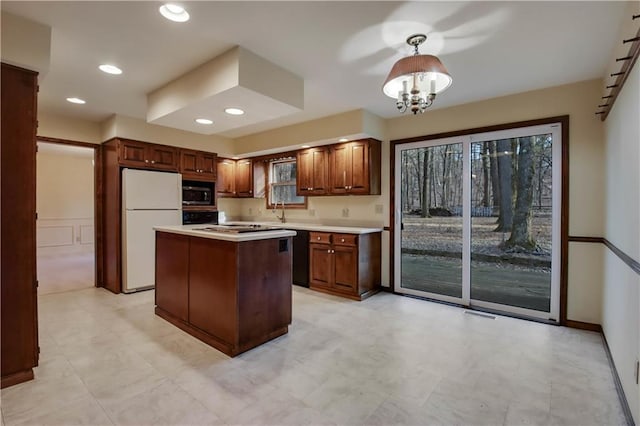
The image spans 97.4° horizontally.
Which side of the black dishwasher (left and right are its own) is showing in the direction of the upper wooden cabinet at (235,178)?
right

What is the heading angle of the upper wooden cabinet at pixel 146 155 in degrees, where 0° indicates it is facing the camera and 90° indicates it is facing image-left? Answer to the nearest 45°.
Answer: approximately 315°

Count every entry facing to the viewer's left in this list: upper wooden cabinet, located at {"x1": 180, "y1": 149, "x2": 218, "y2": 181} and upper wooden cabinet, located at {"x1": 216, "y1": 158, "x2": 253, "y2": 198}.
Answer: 0

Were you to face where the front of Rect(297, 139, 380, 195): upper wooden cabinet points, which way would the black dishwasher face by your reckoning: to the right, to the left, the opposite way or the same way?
the same way

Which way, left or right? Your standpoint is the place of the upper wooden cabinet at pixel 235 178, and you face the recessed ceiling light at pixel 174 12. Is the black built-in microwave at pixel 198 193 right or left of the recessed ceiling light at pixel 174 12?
right

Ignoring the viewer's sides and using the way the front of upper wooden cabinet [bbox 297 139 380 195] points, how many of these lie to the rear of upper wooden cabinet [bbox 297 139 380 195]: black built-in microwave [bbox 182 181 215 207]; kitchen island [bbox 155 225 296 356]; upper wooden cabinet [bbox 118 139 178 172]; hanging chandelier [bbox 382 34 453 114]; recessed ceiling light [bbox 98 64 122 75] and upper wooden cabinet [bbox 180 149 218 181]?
0

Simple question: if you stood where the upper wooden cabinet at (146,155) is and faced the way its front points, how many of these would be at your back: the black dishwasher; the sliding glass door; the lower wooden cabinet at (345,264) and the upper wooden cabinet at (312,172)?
0

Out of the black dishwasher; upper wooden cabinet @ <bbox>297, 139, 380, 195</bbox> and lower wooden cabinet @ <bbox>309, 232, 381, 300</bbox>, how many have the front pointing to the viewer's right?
0

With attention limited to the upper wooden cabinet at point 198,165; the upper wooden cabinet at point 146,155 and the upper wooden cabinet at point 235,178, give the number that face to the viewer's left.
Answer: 0

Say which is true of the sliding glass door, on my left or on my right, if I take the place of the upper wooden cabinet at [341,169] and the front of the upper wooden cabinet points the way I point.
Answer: on my left

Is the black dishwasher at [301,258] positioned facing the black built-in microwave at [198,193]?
no

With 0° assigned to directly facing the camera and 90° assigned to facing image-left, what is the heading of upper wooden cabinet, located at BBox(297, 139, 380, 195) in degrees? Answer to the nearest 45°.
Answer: approximately 45°

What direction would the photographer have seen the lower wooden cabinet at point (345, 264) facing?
facing the viewer and to the left of the viewer

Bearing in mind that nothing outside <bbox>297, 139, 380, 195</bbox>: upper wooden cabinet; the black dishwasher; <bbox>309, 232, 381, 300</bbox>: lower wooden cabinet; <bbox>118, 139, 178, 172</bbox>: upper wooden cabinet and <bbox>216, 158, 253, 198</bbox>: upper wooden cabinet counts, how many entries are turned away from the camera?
0

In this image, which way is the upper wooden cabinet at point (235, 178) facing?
toward the camera

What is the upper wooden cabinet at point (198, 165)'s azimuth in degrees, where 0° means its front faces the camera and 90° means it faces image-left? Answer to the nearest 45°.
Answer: approximately 315°

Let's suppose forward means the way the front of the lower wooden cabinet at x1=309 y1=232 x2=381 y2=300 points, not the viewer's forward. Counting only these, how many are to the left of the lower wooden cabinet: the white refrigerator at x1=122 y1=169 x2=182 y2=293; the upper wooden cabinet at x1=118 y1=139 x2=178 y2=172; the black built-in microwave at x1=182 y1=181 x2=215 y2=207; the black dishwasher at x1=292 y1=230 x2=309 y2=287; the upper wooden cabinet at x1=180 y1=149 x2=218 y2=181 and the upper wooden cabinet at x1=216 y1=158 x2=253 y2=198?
0

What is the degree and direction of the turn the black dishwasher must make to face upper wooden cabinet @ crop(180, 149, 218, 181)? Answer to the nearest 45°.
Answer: approximately 45° to its right

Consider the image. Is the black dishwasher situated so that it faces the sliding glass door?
no
